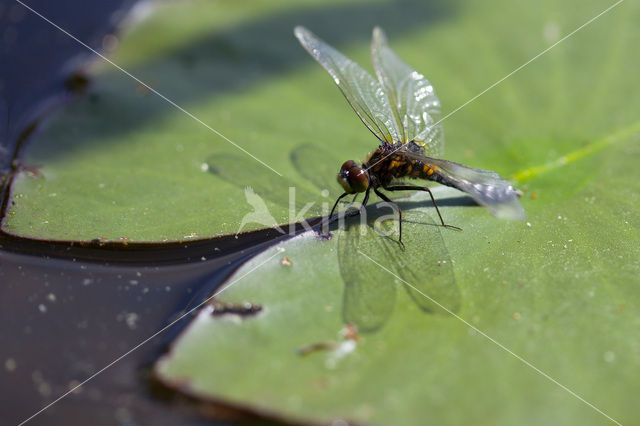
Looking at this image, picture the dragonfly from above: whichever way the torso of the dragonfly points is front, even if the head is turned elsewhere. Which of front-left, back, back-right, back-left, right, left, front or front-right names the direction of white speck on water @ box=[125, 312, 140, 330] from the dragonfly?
front

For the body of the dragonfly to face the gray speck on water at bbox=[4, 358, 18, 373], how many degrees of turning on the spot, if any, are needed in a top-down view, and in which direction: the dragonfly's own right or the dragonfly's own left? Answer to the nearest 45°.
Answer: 0° — it already faces it
